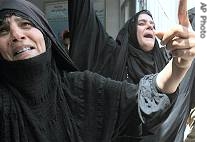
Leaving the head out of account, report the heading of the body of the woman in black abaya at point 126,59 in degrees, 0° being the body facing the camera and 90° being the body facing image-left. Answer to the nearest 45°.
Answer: approximately 315°
